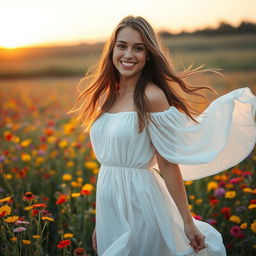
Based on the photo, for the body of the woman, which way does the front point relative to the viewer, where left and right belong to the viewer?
facing the viewer and to the left of the viewer
